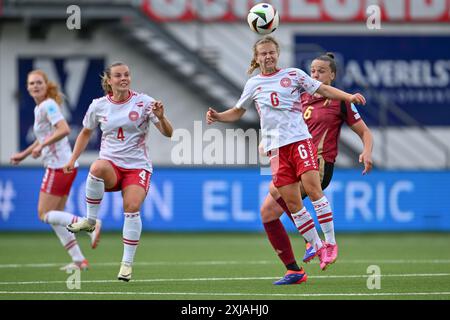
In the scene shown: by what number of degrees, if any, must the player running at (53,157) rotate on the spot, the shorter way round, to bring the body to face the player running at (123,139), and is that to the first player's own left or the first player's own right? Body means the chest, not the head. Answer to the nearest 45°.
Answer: approximately 90° to the first player's own left

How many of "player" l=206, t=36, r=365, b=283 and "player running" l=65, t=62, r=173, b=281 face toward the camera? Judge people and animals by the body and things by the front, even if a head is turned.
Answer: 2

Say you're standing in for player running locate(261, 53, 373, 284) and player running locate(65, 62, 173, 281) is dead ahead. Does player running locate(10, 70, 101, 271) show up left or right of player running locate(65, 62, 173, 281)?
right

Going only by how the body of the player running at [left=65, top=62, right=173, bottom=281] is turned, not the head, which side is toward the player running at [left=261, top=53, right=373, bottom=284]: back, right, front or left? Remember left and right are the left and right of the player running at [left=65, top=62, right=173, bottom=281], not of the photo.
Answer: left

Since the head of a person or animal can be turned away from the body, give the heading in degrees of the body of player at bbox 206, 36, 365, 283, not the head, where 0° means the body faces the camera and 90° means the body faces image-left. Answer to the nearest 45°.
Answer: approximately 0°

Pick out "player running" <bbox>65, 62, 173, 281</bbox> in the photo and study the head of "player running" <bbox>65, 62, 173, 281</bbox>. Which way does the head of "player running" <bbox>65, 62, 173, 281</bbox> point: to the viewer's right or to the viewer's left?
to the viewer's right

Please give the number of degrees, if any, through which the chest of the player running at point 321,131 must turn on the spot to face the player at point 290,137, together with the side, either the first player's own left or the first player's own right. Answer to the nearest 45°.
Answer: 0° — they already face them

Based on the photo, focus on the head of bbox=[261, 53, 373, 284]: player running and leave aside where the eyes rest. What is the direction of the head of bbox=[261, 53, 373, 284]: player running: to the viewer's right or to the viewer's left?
to the viewer's left

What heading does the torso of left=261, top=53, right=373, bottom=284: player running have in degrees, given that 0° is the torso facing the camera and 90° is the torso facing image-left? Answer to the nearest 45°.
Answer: approximately 45°
